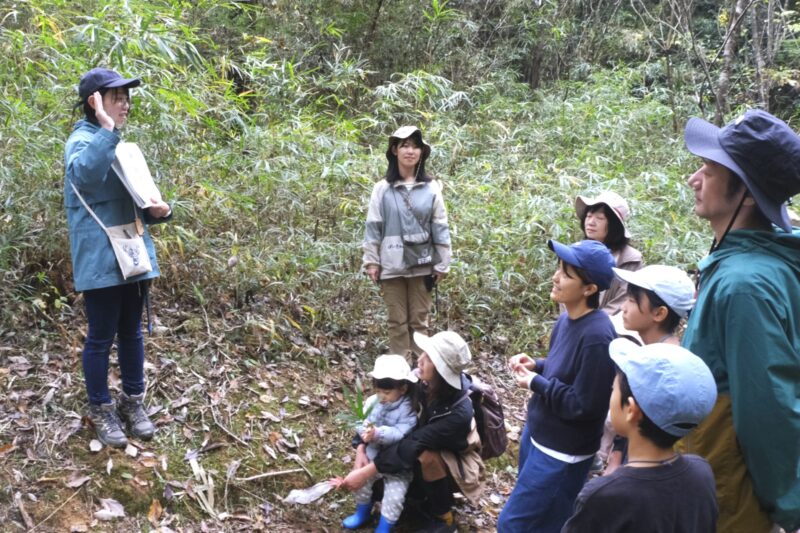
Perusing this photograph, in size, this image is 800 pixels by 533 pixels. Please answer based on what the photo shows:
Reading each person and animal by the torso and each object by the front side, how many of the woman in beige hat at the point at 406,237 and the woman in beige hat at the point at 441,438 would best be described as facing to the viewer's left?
1

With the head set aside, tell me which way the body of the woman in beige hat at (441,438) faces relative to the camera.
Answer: to the viewer's left

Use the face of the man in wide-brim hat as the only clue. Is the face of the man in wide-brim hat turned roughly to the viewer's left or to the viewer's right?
to the viewer's left

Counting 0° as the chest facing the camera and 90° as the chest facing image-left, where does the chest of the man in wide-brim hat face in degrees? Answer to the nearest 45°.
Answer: approximately 90°

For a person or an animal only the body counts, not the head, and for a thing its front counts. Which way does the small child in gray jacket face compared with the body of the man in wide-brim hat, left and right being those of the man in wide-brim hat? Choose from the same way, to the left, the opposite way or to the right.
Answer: to the left

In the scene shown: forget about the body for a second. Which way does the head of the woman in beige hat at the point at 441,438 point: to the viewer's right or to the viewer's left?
to the viewer's left
